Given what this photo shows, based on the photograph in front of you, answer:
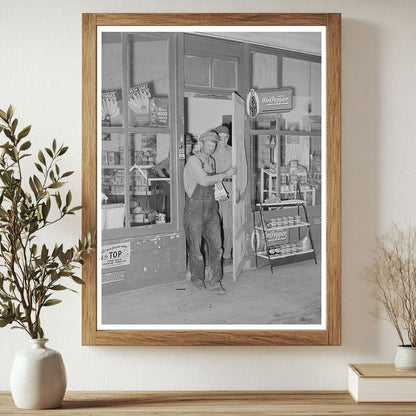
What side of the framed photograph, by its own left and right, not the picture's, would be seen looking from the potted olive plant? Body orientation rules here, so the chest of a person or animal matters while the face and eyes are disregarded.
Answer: right

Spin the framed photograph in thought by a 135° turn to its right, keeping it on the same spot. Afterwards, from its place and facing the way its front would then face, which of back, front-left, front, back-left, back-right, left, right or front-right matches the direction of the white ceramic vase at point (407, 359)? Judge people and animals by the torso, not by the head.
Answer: back-right

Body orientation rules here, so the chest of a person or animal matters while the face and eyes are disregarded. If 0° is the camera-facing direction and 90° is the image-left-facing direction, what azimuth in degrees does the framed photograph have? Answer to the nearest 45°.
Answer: approximately 0°
